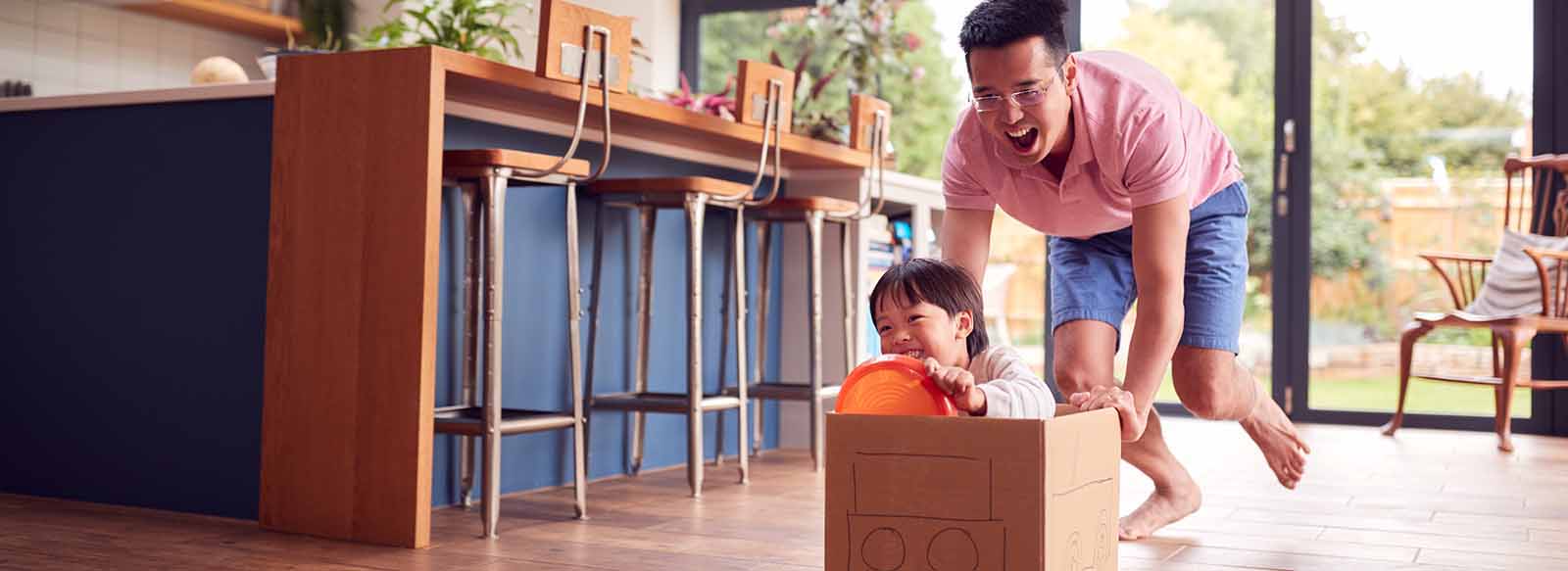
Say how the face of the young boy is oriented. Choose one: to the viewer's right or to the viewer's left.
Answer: to the viewer's left

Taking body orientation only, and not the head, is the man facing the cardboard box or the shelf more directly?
the cardboard box

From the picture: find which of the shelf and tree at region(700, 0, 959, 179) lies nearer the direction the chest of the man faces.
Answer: the shelf

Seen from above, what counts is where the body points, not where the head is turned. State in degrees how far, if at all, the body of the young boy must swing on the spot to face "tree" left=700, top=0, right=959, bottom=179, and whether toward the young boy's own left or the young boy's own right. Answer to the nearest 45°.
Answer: approximately 135° to the young boy's own right

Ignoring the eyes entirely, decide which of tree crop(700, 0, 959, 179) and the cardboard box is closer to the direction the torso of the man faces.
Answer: the cardboard box

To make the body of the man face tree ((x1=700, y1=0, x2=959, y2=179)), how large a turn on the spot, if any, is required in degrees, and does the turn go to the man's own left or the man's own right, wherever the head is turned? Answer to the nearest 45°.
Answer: approximately 135° to the man's own right

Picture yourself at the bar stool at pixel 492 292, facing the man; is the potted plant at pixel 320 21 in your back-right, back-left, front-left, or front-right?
back-left

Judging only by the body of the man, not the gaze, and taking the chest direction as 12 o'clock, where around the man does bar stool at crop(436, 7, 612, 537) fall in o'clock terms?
The bar stool is roughly at 2 o'clock from the man.

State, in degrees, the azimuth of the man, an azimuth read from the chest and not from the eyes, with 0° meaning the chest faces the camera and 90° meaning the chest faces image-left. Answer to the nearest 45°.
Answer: approximately 45°

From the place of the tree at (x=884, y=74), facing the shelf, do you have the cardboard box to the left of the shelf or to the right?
left

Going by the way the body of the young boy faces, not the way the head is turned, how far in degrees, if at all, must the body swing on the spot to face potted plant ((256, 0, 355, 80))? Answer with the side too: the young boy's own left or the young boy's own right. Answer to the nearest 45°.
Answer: approximately 90° to the young boy's own right
